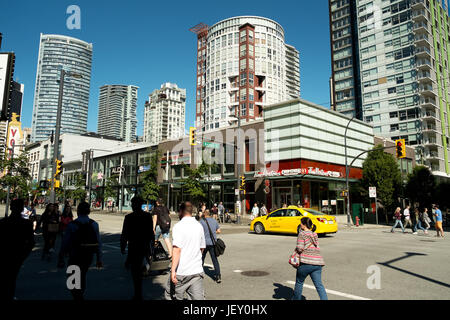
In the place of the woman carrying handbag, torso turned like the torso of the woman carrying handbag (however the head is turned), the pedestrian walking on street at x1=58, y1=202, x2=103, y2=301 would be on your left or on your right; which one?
on your left

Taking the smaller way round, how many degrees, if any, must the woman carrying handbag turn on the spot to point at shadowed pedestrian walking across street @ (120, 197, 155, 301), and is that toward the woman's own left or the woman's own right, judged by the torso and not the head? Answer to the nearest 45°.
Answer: approximately 45° to the woman's own left

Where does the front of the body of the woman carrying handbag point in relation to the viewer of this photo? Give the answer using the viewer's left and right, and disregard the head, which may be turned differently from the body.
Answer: facing away from the viewer and to the left of the viewer

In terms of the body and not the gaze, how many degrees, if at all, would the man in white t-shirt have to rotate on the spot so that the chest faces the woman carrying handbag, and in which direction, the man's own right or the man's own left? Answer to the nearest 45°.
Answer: approximately 90° to the man's own right

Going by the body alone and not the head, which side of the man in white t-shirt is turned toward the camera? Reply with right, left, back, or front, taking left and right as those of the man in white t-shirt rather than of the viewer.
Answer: back

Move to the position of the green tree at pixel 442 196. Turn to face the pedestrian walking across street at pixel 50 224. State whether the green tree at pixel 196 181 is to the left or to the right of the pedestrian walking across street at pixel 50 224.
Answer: right
